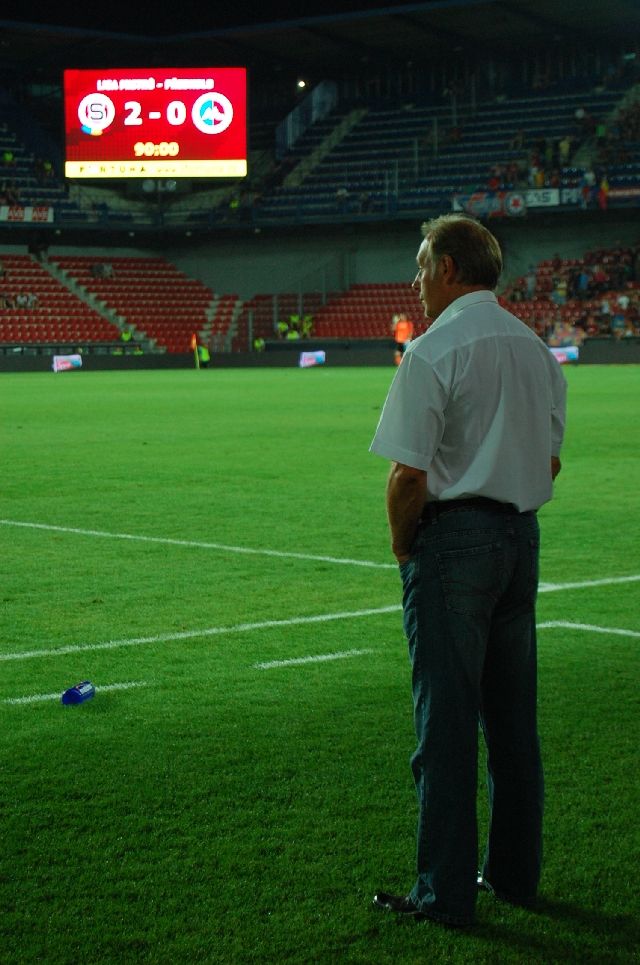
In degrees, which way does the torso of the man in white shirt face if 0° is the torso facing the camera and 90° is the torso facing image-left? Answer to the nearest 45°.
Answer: approximately 135°

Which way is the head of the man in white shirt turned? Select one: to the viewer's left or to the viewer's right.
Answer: to the viewer's left
